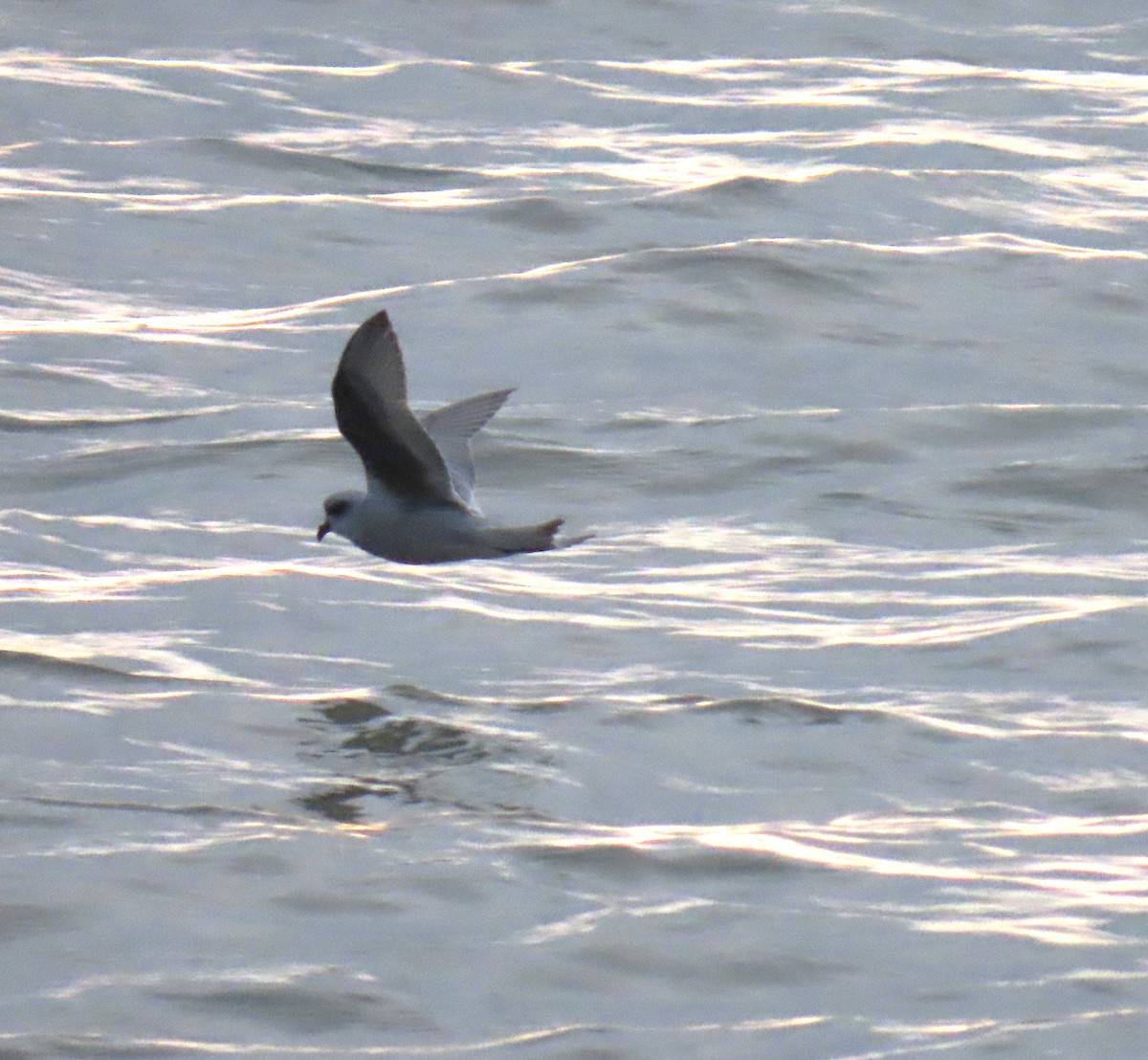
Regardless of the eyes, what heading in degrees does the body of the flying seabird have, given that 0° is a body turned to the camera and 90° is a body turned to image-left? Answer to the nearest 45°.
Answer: approximately 90°
